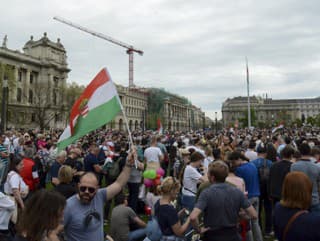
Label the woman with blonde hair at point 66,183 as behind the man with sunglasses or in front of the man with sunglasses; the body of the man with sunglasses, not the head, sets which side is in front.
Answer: behind

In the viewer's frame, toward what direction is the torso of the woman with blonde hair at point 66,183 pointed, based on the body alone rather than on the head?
away from the camera

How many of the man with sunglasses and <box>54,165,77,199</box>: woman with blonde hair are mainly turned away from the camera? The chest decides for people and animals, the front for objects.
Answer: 1

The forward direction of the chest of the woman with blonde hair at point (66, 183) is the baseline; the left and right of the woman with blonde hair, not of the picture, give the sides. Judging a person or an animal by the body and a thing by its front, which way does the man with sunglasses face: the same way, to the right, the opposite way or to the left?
the opposite way

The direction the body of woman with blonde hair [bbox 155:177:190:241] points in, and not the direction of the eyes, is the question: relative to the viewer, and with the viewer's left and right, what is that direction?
facing away from the viewer and to the right of the viewer

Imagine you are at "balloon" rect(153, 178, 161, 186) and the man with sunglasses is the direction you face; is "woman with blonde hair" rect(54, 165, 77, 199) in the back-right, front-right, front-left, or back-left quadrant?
front-right

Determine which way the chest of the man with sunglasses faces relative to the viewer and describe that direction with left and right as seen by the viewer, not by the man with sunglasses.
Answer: facing the viewer

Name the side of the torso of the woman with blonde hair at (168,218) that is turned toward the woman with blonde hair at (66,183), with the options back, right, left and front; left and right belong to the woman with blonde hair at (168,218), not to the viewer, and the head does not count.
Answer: left

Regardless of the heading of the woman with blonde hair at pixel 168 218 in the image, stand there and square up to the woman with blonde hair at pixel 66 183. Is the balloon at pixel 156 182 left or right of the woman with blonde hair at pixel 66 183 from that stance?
right

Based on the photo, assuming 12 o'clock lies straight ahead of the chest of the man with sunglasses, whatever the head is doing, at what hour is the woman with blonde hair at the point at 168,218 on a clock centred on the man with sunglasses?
The woman with blonde hair is roughly at 8 o'clock from the man with sunglasses.

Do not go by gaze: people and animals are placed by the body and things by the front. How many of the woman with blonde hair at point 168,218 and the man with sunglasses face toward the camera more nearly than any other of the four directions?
1

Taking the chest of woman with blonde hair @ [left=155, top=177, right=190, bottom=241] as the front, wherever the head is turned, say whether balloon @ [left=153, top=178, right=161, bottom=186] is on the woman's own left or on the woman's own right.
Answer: on the woman's own left

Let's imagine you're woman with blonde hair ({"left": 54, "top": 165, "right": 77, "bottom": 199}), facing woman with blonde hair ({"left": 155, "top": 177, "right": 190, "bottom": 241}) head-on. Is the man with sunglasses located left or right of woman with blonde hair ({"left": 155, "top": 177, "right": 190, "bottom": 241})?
right
